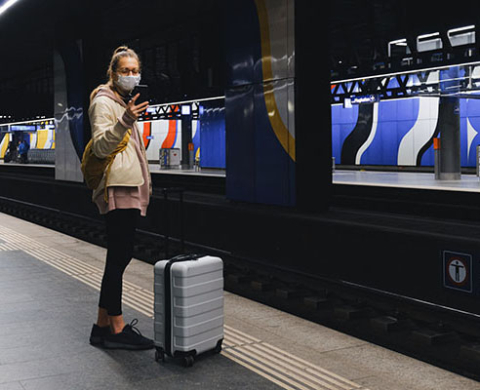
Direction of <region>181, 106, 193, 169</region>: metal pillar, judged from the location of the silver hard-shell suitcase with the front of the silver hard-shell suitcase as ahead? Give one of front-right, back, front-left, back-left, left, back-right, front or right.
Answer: back-left

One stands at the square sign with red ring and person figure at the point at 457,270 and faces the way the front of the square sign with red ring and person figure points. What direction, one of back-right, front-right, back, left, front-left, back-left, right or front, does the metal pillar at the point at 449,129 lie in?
back-right

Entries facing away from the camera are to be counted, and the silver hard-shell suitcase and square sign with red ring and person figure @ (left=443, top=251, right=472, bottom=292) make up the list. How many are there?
0

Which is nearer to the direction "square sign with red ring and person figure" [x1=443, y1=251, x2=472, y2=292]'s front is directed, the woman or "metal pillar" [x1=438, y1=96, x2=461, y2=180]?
the woman

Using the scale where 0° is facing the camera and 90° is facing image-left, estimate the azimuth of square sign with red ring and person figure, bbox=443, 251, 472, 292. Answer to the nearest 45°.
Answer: approximately 45°

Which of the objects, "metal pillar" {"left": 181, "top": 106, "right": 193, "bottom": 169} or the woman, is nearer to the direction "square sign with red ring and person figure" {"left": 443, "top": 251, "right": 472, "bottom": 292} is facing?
the woman

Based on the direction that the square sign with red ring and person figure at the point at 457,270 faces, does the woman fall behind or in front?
in front

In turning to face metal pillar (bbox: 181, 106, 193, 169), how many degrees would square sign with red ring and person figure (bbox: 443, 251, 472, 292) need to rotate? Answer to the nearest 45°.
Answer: approximately 90° to its right

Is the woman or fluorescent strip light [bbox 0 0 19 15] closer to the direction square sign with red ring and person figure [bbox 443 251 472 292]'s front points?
the woman

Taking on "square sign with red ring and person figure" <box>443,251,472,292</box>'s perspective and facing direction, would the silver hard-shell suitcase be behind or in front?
in front

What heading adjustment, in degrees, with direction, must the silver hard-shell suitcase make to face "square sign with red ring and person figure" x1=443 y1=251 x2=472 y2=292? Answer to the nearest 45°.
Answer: approximately 45° to its left
